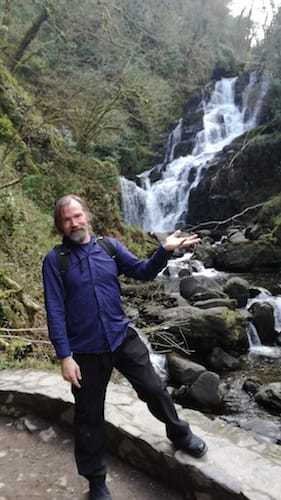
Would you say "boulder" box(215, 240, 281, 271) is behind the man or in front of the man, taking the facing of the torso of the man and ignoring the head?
behind

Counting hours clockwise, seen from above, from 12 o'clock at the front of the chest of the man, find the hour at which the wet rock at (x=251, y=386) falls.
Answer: The wet rock is roughly at 7 o'clock from the man.

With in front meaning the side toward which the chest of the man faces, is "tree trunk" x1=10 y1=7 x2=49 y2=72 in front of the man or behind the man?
behind

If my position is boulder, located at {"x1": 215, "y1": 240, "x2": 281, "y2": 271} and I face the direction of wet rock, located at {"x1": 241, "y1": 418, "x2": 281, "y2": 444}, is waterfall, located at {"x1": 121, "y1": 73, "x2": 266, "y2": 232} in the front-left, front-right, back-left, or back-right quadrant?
back-right

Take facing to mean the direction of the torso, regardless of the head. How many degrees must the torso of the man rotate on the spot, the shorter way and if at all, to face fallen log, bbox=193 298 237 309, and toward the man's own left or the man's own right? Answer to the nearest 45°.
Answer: approximately 180°

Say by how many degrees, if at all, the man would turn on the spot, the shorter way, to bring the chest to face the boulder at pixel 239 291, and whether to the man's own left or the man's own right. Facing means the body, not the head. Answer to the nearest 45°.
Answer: approximately 180°

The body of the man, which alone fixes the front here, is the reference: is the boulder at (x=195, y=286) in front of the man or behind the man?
behind

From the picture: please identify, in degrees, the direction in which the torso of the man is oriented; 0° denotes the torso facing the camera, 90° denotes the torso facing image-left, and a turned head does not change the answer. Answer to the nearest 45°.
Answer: approximately 0°

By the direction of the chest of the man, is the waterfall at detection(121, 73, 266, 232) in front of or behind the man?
behind
